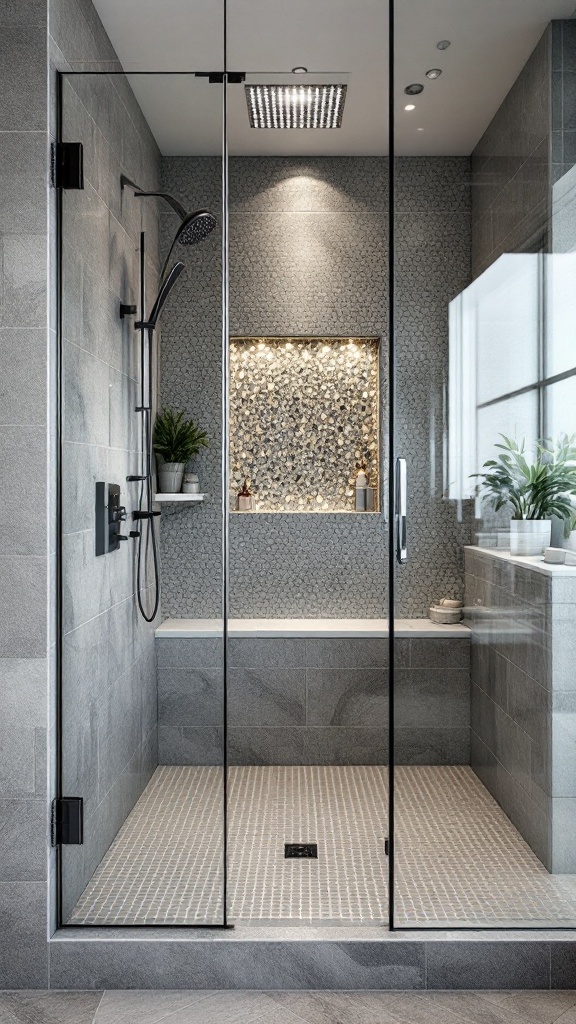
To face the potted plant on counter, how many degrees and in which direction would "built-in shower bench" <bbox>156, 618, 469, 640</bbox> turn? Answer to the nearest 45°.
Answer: approximately 45° to its left

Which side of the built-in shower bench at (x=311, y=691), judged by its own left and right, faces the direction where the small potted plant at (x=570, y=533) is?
left

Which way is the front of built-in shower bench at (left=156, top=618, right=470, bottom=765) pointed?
toward the camera

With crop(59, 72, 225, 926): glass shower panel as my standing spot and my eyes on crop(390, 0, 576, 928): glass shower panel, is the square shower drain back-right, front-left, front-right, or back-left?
front-left
